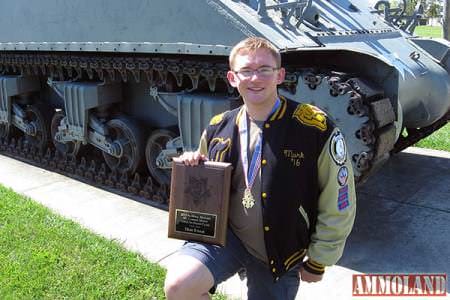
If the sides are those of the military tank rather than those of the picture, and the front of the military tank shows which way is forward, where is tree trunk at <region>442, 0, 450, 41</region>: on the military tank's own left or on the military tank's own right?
on the military tank's own left

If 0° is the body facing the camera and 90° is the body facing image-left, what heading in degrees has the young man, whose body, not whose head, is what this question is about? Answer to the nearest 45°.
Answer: approximately 45°

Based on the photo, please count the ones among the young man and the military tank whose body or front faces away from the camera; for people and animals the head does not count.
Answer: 0

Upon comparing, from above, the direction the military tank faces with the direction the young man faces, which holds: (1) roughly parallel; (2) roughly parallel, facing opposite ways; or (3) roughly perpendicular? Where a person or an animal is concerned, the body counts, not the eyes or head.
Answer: roughly perpendicular
